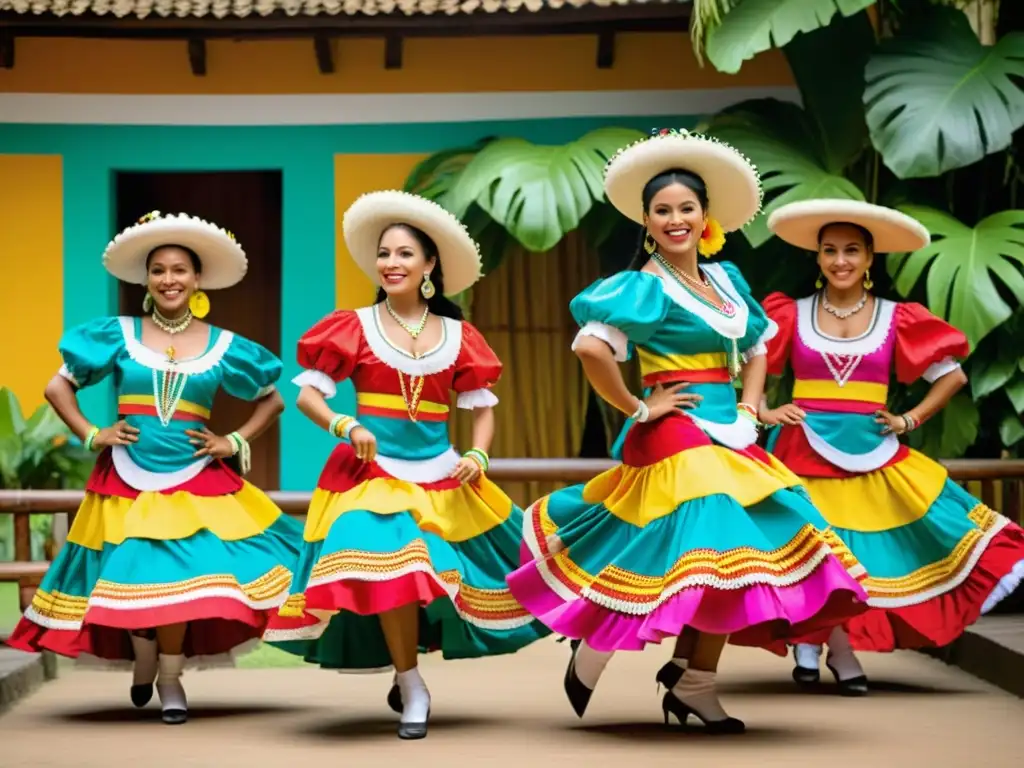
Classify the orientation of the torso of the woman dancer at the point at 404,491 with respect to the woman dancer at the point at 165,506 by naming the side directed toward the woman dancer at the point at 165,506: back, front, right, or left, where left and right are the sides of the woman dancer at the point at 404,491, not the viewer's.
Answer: right

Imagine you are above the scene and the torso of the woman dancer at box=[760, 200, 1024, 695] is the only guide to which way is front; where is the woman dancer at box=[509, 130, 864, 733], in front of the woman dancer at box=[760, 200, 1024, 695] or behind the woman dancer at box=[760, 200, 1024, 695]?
in front

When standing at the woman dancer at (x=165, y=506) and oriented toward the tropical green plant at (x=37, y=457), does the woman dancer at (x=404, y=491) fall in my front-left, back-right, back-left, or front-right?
back-right

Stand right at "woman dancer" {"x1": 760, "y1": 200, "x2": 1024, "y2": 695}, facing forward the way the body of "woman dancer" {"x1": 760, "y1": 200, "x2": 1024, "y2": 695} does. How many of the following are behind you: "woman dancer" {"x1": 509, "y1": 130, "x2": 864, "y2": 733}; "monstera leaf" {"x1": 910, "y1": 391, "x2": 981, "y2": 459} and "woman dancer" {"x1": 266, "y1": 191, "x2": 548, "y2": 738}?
1

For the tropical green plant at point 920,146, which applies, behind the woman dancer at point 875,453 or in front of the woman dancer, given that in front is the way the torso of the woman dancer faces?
behind

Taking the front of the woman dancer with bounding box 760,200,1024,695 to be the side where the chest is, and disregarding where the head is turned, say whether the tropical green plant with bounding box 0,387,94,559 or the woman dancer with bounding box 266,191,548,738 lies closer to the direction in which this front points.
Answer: the woman dancer

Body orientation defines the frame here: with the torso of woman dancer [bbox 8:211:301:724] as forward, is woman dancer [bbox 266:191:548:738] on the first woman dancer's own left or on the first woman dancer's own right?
on the first woman dancer's own left
